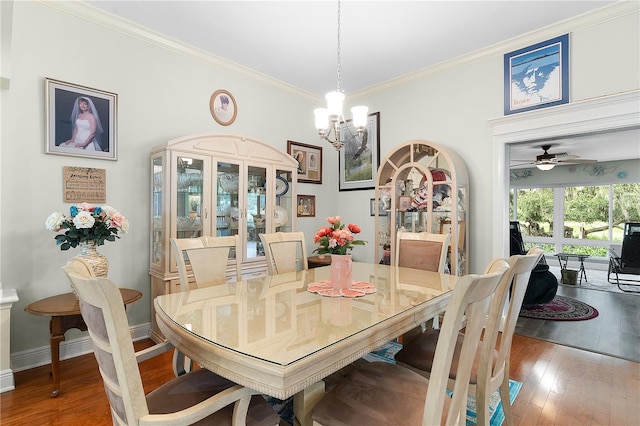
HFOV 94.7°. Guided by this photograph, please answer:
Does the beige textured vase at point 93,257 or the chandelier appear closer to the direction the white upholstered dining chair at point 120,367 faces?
the chandelier

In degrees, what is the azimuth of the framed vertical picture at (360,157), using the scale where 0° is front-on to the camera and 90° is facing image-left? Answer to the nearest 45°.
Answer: approximately 45°

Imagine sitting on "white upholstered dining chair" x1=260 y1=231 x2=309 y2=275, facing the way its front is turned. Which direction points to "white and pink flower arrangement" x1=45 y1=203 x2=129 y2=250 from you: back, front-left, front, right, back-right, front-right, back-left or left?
back-right

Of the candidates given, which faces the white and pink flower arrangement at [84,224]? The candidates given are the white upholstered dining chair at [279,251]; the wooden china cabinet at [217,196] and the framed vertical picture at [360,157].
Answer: the framed vertical picture

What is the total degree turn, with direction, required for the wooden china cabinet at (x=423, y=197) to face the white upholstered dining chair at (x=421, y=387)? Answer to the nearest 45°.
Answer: approximately 45° to its left

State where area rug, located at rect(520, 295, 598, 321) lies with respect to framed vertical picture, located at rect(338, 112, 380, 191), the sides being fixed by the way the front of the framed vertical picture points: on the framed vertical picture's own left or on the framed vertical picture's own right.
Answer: on the framed vertical picture's own left

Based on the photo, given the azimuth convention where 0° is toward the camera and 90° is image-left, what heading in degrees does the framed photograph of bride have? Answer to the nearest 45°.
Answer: approximately 315°

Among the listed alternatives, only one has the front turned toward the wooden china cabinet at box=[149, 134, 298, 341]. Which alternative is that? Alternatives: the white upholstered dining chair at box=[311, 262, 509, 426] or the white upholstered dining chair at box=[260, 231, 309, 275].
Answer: the white upholstered dining chair at box=[311, 262, 509, 426]

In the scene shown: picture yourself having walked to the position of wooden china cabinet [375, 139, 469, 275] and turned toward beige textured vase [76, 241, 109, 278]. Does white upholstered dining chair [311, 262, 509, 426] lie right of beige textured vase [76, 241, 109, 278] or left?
left

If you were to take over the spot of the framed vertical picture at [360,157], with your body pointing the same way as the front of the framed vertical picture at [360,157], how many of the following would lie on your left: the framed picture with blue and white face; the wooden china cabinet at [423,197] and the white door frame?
3

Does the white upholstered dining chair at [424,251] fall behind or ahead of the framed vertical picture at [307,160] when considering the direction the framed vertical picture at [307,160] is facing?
ahead

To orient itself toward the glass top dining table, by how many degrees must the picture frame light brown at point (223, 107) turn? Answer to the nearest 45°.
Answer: approximately 45° to its right

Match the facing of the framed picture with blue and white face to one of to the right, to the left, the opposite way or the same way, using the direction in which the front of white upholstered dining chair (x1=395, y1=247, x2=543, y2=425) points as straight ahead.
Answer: to the left

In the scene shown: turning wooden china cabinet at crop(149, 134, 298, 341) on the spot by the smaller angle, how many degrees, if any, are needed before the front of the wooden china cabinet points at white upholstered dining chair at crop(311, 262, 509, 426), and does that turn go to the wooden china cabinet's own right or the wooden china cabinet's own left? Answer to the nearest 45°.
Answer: approximately 45° to the wooden china cabinet's own right
